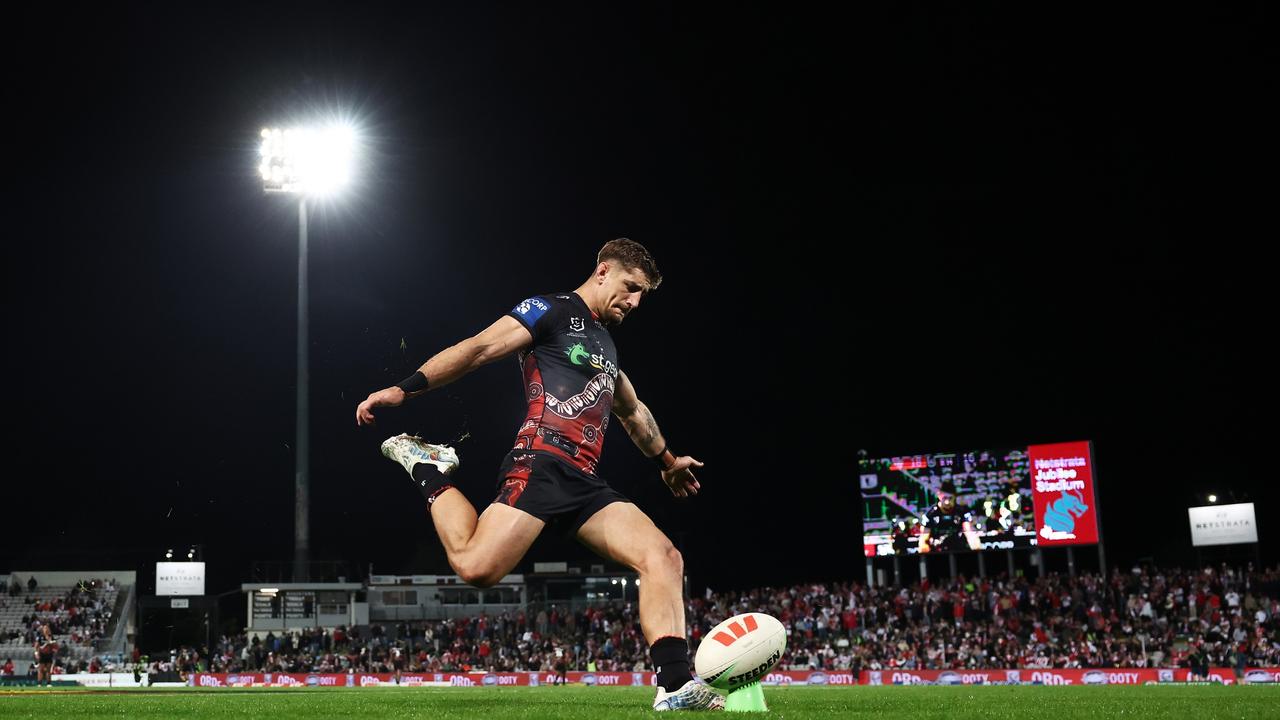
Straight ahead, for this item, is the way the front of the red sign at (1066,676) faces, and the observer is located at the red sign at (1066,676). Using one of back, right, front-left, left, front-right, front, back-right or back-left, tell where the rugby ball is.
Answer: front

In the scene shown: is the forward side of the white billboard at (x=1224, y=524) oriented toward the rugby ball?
yes

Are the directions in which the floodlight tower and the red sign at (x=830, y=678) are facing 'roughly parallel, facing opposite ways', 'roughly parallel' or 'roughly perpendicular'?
roughly parallel

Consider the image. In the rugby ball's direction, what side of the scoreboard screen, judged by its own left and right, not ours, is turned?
front

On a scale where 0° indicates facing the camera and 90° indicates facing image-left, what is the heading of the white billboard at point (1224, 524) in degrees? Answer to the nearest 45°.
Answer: approximately 0°

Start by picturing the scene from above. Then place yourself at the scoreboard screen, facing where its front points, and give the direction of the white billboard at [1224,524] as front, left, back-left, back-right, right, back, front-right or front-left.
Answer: back-left

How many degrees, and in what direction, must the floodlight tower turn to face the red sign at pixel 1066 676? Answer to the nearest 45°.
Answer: approximately 45° to its left

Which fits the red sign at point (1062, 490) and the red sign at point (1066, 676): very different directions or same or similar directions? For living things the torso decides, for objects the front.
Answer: same or similar directions

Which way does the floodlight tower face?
toward the camera

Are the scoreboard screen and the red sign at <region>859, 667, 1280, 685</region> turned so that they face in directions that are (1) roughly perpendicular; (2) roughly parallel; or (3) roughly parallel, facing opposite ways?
roughly parallel

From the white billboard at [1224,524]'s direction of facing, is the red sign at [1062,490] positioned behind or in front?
in front

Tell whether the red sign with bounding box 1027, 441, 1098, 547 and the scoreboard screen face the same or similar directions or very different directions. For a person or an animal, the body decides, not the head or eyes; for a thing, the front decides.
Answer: same or similar directions

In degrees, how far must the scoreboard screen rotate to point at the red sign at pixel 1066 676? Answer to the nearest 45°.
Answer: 0° — it already faces it

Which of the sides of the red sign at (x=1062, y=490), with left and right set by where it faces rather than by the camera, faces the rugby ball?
front

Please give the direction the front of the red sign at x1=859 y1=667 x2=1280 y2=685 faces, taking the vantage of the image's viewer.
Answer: facing the viewer

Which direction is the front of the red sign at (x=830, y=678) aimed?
toward the camera

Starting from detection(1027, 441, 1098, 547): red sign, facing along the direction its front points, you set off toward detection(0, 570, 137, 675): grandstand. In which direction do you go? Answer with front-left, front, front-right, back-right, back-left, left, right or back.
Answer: right

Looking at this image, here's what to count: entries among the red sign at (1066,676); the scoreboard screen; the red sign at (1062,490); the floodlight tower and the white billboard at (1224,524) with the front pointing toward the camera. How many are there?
5
